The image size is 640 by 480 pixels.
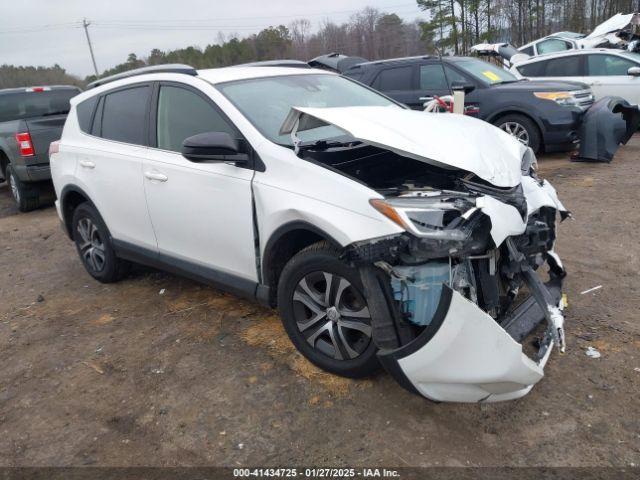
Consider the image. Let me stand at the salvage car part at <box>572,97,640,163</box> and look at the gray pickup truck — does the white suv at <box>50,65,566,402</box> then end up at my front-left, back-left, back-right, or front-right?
front-left

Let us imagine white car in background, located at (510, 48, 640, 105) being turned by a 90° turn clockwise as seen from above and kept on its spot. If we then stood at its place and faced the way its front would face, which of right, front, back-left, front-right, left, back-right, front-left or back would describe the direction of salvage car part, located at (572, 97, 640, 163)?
front

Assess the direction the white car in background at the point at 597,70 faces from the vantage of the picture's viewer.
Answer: facing to the right of the viewer

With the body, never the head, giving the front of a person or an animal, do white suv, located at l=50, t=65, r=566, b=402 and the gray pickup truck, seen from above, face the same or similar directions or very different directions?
very different directions

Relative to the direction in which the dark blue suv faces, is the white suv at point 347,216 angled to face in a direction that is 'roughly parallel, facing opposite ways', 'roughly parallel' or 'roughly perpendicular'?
roughly parallel

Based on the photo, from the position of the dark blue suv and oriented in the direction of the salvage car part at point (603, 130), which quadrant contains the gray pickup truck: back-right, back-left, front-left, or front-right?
back-right

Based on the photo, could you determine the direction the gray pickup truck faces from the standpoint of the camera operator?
facing away from the viewer and to the left of the viewer

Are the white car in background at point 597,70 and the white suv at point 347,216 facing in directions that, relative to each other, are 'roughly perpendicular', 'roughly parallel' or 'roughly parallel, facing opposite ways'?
roughly parallel

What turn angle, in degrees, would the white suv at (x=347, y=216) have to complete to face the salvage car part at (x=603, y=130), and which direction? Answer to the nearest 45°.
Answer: approximately 90° to its left

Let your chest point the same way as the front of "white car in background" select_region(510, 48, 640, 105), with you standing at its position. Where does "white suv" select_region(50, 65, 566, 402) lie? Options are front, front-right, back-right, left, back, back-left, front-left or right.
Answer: right

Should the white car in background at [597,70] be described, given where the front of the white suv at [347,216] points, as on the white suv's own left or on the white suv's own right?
on the white suv's own left

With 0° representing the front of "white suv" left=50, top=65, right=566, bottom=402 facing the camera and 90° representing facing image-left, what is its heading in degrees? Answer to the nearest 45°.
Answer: approximately 315°
